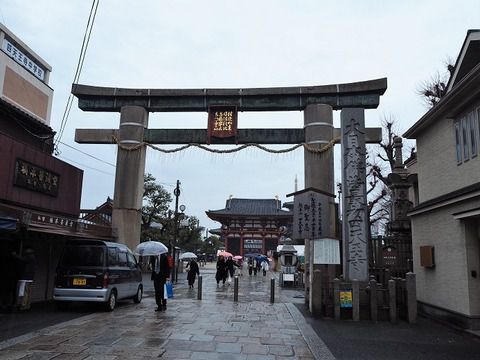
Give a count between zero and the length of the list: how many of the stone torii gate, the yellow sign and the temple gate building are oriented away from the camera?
0

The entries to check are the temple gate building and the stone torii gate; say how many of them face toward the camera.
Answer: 2

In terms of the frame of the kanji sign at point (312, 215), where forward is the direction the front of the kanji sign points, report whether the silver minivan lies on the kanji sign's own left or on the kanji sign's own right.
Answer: on the kanji sign's own right

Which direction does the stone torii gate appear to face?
toward the camera

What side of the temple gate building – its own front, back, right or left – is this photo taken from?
front

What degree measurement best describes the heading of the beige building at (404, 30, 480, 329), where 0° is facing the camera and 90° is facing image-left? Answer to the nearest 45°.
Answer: approximately 45°

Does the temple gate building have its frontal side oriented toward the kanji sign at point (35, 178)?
yes

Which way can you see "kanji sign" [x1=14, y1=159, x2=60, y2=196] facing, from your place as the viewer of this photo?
facing the viewer and to the right of the viewer

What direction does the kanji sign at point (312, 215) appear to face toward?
toward the camera
